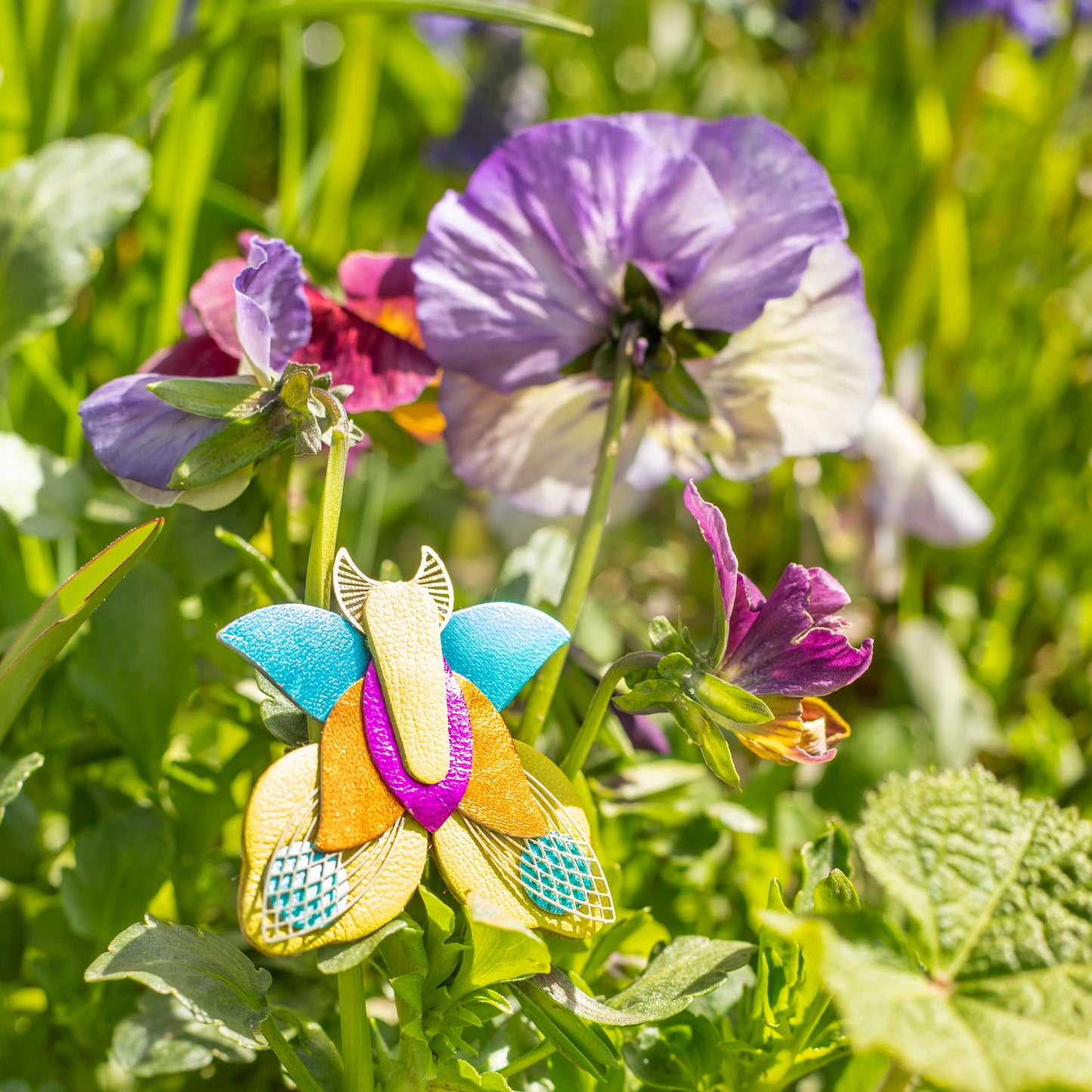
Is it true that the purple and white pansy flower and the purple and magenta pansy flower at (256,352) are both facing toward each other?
no

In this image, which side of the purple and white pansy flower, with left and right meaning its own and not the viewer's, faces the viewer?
back

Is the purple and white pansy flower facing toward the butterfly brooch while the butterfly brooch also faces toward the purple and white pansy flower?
no

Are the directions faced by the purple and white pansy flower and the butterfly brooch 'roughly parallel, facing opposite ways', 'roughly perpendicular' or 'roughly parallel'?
roughly parallel, facing opposite ways
